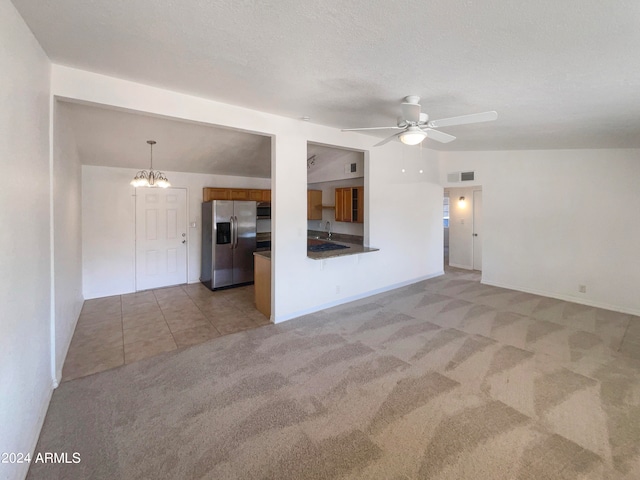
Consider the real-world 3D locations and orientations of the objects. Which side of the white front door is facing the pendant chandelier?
front

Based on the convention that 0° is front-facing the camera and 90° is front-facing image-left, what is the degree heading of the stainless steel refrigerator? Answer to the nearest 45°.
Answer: approximately 315°

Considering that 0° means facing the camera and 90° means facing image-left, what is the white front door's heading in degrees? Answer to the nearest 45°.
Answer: approximately 0°

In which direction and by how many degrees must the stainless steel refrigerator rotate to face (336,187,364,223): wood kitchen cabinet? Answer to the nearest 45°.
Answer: approximately 45° to its left

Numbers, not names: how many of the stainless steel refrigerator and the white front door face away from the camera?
0

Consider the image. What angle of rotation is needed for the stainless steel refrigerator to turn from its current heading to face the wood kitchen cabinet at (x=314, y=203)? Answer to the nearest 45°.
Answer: approximately 90° to its left

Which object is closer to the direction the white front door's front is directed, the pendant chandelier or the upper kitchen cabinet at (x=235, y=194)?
the pendant chandelier

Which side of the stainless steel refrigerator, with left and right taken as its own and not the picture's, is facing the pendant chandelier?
right

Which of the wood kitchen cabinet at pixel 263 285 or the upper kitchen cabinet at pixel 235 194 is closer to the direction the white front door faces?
the wood kitchen cabinet

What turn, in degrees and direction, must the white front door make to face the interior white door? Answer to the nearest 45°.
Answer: approximately 90° to its left
